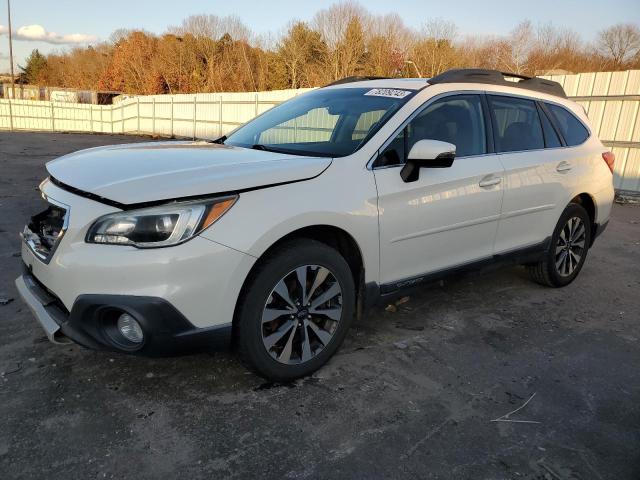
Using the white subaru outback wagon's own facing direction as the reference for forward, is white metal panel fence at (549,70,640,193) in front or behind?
behind

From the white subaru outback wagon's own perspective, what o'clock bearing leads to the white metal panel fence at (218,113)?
The white metal panel fence is roughly at 4 o'clock from the white subaru outback wagon.

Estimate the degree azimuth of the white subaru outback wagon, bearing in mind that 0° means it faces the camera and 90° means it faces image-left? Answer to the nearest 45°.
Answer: approximately 45°
